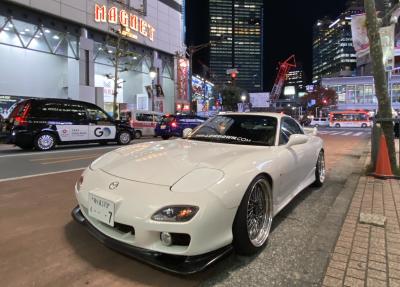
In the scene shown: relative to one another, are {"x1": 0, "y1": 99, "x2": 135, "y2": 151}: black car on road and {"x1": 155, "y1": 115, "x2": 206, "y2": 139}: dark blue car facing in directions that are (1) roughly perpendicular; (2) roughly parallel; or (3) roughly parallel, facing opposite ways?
roughly parallel

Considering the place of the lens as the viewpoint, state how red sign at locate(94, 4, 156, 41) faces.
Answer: facing the viewer and to the right of the viewer

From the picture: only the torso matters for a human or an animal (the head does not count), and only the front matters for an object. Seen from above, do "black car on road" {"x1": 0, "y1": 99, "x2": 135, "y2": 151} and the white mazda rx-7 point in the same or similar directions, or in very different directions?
very different directions

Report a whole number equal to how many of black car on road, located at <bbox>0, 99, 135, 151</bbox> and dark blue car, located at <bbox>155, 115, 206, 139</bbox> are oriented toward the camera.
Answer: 0

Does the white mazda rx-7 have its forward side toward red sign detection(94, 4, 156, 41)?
no

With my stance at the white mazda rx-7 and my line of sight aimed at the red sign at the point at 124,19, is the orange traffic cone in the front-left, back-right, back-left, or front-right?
front-right

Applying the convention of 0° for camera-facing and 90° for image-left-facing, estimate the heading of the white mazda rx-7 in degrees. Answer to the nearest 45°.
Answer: approximately 45°

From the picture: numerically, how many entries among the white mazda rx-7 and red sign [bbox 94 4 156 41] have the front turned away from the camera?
0

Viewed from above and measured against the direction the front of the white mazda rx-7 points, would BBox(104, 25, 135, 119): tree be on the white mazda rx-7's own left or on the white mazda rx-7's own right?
on the white mazda rx-7's own right

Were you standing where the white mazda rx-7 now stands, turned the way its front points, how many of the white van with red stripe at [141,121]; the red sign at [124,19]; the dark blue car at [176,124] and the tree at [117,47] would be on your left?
0

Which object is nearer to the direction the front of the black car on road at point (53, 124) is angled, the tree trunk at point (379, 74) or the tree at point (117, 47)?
the tree

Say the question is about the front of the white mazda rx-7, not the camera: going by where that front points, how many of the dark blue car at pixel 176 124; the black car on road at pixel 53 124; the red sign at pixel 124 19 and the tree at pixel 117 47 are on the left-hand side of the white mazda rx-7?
0

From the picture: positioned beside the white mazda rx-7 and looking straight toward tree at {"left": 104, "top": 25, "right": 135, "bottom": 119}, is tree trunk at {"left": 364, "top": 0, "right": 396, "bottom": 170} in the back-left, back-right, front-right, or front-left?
front-right
